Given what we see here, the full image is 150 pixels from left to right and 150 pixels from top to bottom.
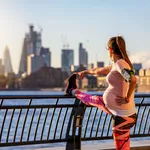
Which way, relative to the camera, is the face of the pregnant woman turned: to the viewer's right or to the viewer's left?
to the viewer's left

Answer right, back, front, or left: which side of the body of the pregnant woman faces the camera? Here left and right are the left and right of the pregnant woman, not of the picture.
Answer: left
